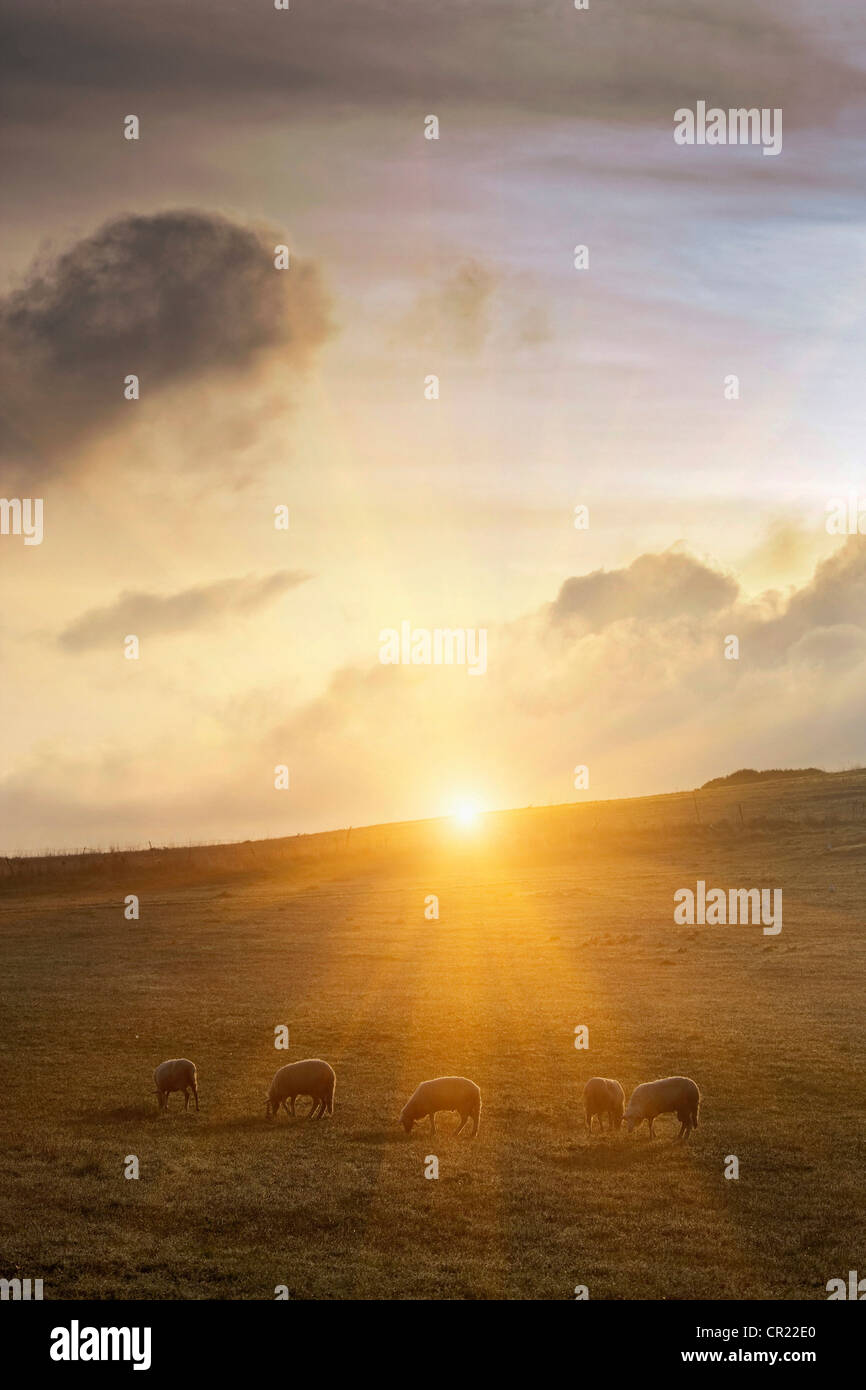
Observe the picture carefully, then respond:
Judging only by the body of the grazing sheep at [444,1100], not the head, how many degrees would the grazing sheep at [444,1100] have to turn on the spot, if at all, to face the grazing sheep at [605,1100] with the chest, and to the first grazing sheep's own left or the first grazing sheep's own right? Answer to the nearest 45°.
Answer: approximately 180°

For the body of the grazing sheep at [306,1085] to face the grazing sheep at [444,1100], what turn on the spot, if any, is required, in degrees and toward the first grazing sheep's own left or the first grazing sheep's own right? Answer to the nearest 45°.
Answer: approximately 135° to the first grazing sheep's own left

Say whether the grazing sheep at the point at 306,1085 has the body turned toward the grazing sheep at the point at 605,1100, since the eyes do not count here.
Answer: no

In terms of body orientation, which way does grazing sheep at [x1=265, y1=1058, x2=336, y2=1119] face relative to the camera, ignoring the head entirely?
to the viewer's left

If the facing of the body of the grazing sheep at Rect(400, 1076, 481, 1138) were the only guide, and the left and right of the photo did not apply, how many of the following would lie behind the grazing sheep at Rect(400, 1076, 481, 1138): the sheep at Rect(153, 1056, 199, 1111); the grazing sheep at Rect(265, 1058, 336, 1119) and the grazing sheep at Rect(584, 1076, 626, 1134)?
1

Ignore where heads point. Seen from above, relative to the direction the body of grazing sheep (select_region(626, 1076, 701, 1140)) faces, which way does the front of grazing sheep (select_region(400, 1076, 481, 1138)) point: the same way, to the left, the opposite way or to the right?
the same way

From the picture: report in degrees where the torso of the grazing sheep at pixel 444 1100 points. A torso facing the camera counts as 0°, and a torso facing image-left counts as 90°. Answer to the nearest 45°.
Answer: approximately 90°

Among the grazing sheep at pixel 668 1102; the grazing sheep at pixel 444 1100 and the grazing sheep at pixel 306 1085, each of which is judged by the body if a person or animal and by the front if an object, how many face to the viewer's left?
3

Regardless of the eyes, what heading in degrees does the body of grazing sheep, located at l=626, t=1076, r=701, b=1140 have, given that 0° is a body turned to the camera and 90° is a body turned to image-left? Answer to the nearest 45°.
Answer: approximately 90°

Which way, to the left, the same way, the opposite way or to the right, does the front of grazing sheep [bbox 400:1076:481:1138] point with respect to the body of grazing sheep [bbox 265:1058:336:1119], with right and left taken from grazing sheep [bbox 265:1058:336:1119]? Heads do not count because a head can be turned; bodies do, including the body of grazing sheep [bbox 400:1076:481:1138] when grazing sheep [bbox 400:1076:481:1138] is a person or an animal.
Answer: the same way
